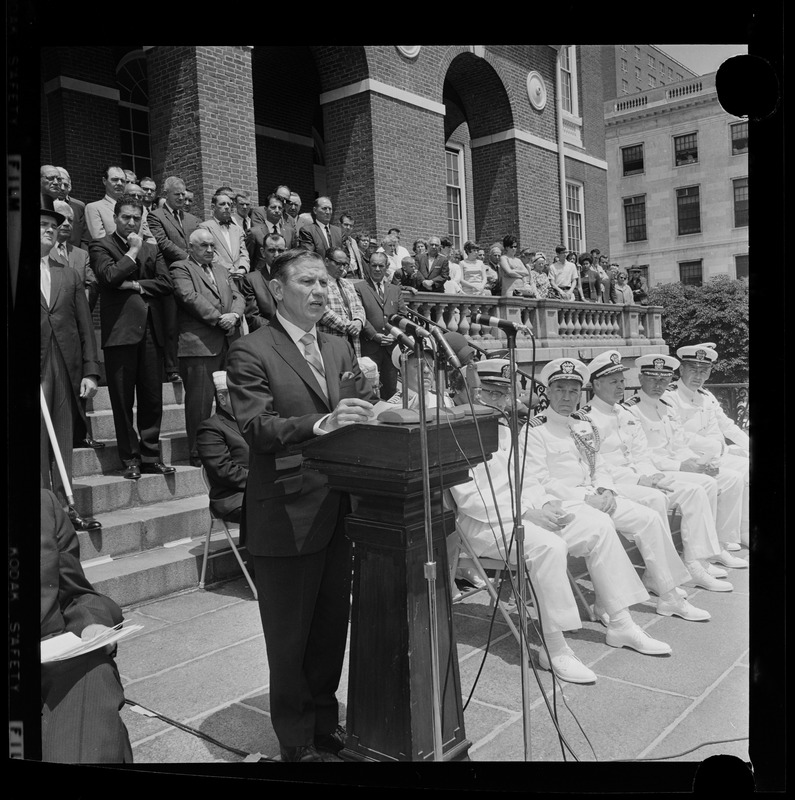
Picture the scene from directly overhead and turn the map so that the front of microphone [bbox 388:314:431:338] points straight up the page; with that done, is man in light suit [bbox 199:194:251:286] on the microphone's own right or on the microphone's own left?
on the microphone's own right

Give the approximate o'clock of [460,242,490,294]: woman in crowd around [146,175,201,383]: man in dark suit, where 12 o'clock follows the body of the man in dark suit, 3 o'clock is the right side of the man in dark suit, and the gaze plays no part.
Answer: The woman in crowd is roughly at 9 o'clock from the man in dark suit.

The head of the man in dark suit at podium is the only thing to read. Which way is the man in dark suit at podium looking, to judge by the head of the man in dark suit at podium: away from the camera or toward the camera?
toward the camera

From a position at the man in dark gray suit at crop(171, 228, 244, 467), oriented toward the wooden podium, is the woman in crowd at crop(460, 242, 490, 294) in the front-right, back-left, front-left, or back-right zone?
back-left

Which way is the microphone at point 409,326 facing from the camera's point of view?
to the viewer's left

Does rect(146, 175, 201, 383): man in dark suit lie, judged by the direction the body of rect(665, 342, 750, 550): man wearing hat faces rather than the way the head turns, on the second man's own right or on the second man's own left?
on the second man's own right

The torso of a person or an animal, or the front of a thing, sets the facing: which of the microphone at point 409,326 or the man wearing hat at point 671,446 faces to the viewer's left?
the microphone

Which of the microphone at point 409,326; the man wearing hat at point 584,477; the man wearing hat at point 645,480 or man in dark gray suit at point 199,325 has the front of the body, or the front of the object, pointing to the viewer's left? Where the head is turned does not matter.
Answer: the microphone

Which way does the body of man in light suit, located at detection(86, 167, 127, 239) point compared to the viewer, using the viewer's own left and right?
facing the viewer and to the right of the viewer

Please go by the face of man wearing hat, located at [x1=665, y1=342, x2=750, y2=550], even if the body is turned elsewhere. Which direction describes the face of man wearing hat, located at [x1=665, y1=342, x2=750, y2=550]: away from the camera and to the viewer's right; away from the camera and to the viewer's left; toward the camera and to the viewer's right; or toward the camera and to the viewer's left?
toward the camera and to the viewer's left
